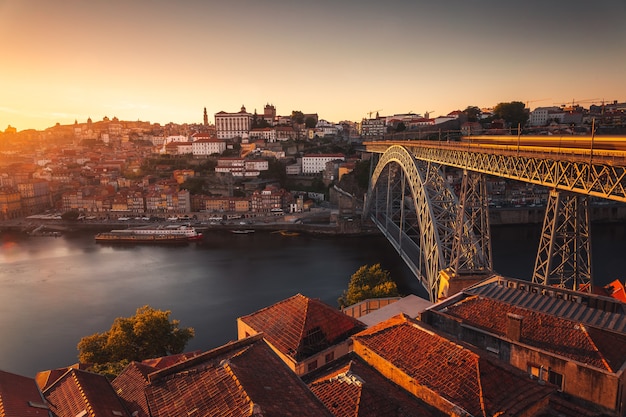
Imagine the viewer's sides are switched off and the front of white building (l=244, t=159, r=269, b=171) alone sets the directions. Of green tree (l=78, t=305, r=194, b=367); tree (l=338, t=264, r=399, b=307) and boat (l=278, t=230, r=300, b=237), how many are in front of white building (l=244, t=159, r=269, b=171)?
3

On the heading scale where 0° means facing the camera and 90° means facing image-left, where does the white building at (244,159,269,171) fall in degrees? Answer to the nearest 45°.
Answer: approximately 0°

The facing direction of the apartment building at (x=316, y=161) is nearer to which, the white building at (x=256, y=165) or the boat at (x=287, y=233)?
the boat

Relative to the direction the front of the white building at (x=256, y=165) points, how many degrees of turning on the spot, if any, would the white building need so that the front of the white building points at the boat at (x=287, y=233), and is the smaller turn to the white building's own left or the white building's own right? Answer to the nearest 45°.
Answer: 0° — it already faces it

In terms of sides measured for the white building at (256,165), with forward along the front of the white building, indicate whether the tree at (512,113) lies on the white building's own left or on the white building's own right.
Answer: on the white building's own left

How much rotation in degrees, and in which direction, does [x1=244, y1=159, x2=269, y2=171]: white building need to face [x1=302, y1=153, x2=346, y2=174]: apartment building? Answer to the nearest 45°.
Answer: approximately 90° to its left

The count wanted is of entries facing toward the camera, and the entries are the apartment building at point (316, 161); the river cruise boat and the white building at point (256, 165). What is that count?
2
